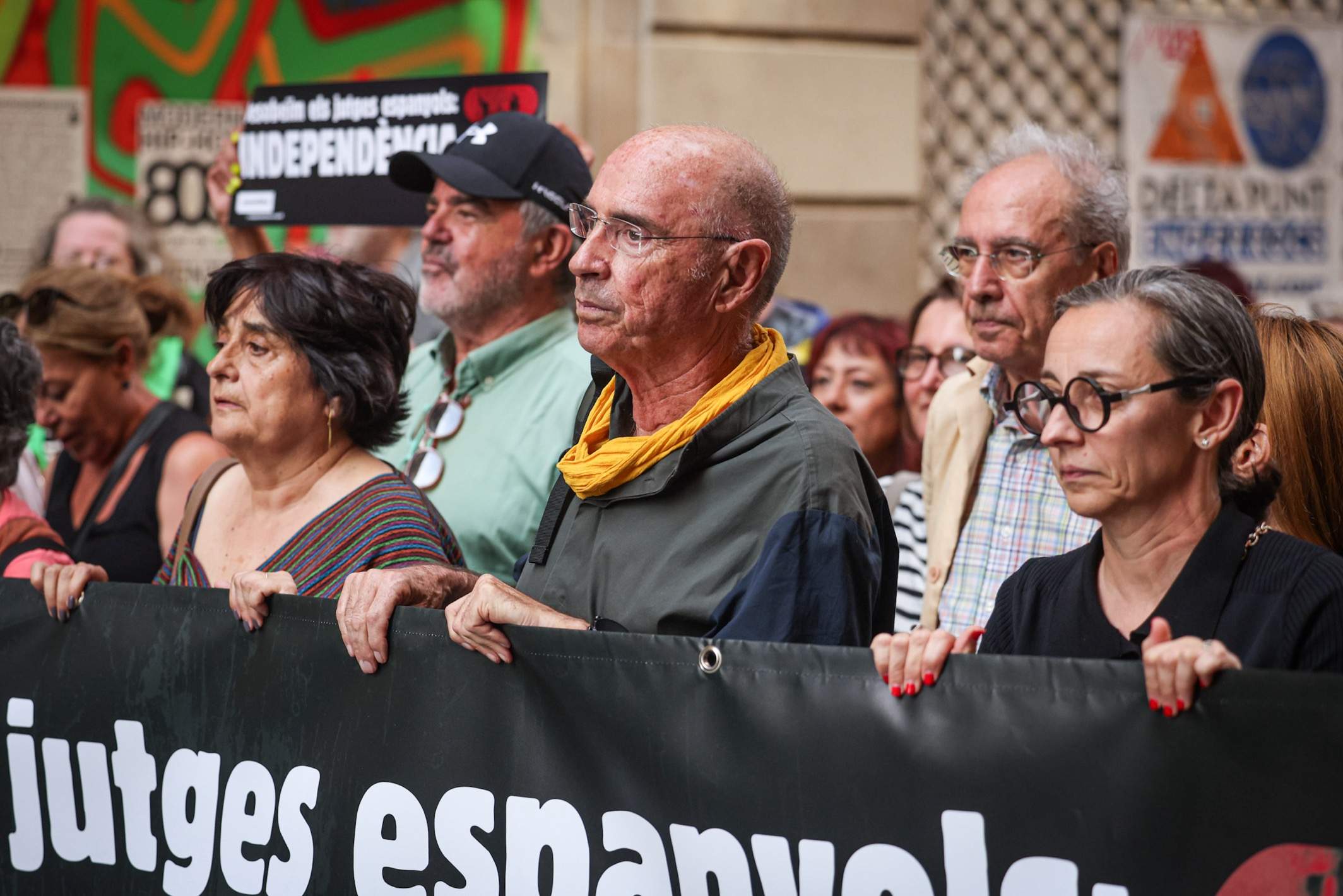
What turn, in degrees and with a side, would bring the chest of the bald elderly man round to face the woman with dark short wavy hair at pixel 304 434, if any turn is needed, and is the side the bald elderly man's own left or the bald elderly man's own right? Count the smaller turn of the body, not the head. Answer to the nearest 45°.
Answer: approximately 90° to the bald elderly man's own right

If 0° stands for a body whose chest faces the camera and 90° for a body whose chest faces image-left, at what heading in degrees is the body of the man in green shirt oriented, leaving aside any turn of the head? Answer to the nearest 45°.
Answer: approximately 45°

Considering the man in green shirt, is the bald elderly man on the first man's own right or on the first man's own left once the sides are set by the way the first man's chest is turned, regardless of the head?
on the first man's own left

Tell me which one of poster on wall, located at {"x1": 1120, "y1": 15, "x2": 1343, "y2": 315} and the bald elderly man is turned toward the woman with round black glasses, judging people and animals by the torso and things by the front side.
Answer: the poster on wall

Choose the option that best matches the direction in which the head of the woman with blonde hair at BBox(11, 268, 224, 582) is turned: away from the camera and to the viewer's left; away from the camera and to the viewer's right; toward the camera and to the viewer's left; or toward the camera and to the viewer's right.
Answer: toward the camera and to the viewer's left

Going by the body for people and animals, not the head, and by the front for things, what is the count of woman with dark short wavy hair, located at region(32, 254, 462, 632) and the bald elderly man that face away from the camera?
0

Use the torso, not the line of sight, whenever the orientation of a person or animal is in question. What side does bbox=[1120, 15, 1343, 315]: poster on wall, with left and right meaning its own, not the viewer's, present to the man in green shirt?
front

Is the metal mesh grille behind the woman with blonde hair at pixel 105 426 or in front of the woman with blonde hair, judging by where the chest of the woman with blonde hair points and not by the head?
behind

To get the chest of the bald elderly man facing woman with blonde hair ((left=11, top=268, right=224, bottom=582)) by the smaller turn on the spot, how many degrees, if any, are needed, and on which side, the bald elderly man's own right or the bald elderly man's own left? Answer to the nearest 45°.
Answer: approximately 90° to the bald elderly man's own right

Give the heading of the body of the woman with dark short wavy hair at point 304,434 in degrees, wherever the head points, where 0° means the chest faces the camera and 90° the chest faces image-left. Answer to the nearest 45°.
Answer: approximately 45°

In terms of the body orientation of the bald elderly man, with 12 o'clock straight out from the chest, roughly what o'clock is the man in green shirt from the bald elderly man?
The man in green shirt is roughly at 4 o'clock from the bald elderly man.
